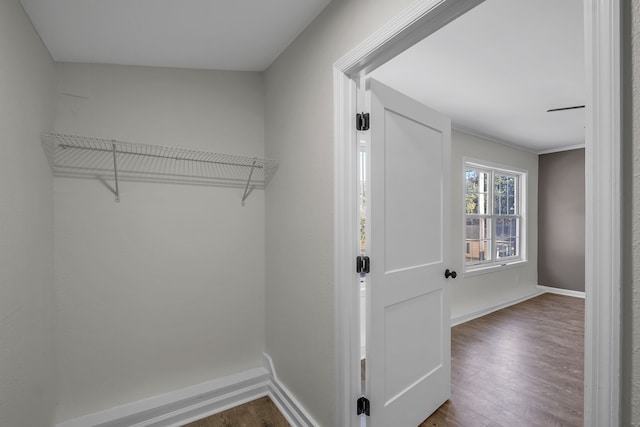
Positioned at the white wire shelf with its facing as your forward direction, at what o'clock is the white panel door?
The white panel door is roughly at 10 o'clock from the white wire shelf.

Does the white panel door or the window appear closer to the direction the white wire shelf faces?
the white panel door

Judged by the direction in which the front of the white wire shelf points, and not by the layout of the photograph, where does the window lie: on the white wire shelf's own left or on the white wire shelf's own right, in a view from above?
on the white wire shelf's own left

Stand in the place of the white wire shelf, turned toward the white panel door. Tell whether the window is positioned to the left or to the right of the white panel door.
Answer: left

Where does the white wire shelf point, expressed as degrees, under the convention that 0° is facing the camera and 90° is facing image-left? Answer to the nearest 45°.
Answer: approximately 0°
